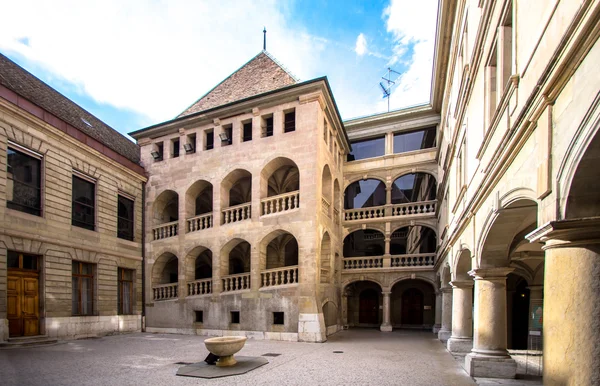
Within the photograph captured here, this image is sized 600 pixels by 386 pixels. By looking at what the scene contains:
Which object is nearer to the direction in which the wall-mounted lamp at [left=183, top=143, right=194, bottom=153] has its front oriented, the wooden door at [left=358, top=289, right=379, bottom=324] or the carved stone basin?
the carved stone basin

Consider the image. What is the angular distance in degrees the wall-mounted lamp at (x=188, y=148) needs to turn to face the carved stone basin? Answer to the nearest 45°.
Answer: approximately 45° to its left

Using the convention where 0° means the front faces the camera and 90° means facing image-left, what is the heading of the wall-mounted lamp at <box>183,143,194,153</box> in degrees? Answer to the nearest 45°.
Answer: approximately 45°

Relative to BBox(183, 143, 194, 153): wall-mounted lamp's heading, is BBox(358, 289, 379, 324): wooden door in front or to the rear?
to the rear
